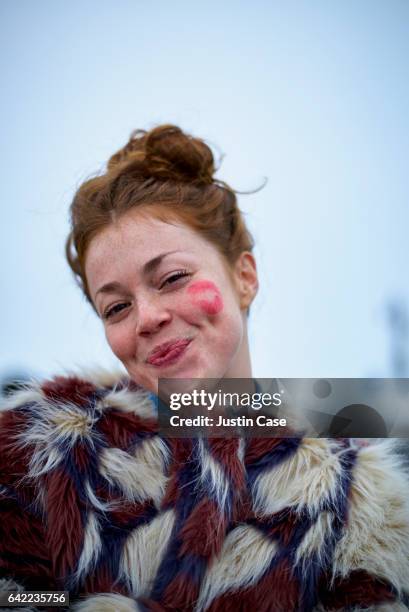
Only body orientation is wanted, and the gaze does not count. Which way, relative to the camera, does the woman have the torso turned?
toward the camera

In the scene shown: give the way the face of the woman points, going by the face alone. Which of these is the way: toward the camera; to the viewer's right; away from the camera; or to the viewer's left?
toward the camera
